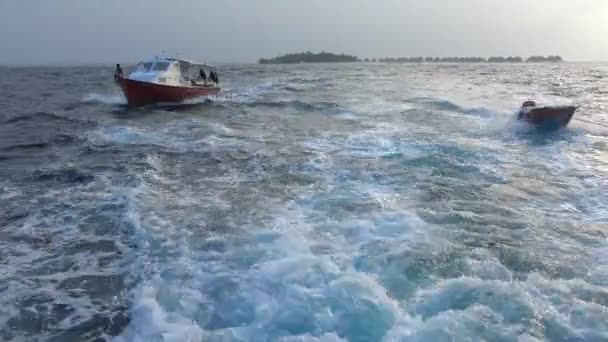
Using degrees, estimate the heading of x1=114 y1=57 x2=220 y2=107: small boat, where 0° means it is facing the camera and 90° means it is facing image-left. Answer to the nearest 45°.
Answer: approximately 45°
